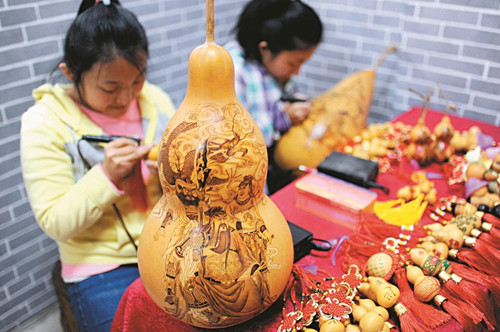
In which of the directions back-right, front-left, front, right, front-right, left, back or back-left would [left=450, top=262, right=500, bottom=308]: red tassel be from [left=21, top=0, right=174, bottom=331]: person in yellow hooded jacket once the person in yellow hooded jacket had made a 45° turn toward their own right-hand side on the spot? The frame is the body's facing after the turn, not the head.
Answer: front-left

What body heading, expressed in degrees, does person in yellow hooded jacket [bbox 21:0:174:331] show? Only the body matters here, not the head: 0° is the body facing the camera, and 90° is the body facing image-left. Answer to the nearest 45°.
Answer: approximately 315°

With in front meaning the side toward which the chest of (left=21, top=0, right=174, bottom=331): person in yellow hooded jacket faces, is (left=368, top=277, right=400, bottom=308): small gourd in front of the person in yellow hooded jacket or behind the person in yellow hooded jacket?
in front

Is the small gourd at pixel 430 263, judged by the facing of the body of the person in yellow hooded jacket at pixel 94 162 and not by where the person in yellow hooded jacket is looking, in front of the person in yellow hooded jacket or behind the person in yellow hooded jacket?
in front

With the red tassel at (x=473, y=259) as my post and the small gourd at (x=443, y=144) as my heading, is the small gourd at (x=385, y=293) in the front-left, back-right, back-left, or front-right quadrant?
back-left

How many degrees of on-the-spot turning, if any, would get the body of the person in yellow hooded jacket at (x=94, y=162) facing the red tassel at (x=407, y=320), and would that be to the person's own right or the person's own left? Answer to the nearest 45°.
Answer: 0° — they already face it

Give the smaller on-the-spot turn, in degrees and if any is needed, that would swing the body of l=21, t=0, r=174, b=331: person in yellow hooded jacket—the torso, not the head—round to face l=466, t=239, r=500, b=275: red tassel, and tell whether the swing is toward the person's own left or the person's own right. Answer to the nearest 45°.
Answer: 0° — they already face it

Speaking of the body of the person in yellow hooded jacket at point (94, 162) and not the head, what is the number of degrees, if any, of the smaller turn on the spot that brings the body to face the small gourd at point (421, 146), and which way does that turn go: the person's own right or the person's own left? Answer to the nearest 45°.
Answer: approximately 45° to the person's own left

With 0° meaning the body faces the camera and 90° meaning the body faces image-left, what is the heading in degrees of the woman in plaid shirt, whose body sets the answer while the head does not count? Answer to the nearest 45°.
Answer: approximately 270°

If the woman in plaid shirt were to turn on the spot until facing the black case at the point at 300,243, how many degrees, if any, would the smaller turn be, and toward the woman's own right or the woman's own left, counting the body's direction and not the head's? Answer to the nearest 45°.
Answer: approximately 90° to the woman's own right
